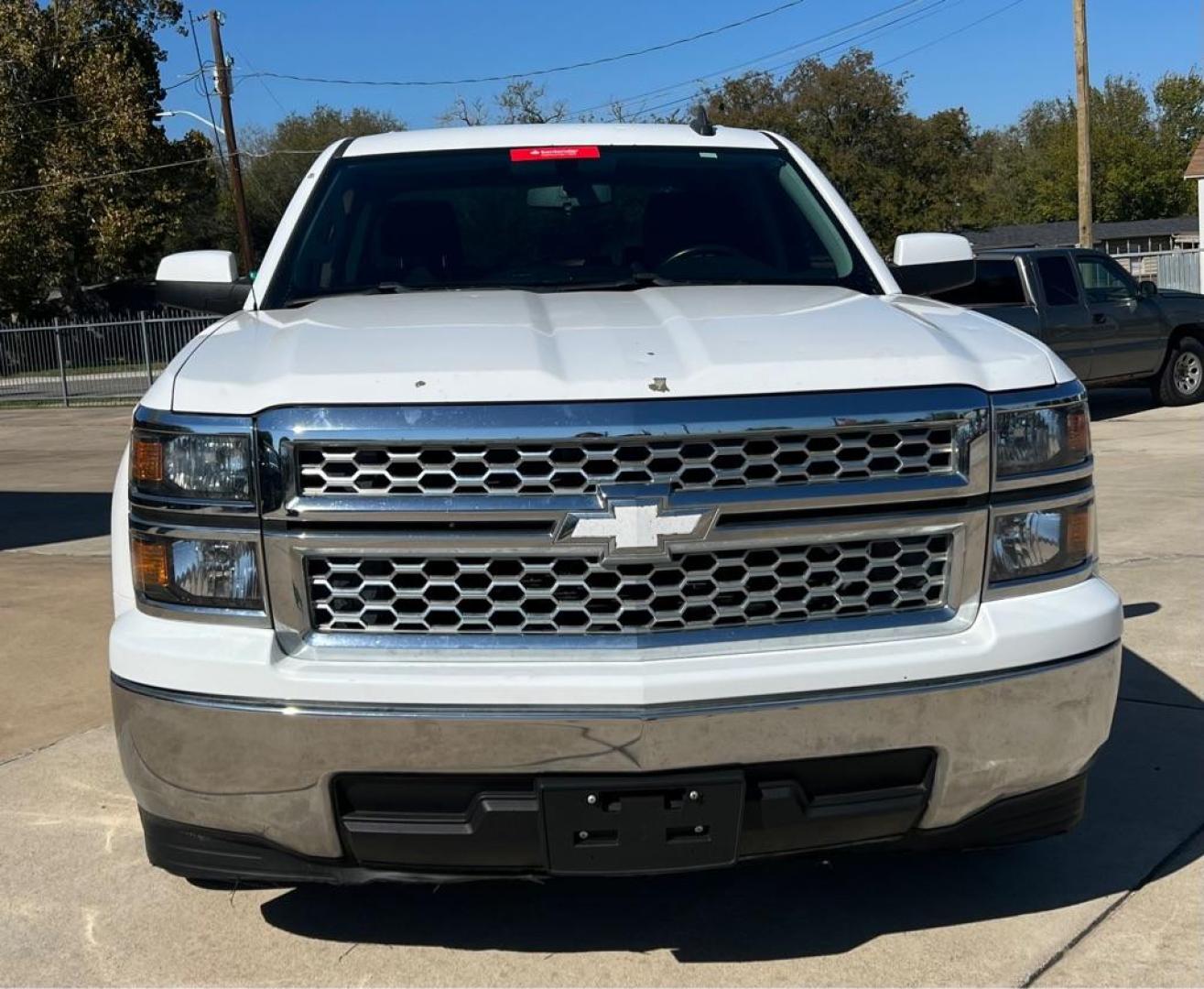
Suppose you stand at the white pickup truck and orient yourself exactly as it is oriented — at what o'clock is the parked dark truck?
The parked dark truck is roughly at 7 o'clock from the white pickup truck.

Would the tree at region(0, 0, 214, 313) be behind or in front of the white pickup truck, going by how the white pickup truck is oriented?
behind

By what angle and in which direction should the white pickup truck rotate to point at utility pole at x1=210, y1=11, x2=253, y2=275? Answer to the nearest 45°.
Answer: approximately 180°

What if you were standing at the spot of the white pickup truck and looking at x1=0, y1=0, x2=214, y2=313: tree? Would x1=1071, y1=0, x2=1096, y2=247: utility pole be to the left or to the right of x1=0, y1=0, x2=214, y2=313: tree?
right

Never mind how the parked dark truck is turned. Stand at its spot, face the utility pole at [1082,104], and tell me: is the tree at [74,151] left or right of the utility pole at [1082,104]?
left

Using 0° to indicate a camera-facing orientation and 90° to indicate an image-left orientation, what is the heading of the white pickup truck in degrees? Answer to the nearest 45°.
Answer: approximately 0°

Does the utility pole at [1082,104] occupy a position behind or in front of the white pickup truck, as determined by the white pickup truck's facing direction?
behind

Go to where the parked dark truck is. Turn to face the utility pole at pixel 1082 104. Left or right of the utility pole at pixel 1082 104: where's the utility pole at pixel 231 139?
left
